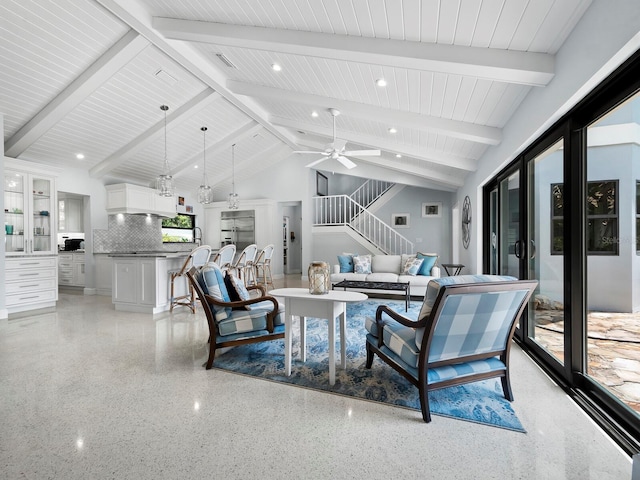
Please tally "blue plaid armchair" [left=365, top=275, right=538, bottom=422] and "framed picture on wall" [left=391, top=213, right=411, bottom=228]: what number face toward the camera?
1

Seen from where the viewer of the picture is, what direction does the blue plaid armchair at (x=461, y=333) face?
facing away from the viewer and to the left of the viewer

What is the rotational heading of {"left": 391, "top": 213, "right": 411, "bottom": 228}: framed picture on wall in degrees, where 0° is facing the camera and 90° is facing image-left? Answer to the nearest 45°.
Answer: approximately 0°

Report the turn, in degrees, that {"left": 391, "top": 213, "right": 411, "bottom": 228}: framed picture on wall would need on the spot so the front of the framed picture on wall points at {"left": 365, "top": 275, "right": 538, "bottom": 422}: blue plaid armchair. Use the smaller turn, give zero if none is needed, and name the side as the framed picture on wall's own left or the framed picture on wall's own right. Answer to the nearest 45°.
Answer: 0° — it already faces it

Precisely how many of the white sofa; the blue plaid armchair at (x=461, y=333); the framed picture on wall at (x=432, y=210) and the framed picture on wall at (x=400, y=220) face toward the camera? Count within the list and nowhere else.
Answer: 3

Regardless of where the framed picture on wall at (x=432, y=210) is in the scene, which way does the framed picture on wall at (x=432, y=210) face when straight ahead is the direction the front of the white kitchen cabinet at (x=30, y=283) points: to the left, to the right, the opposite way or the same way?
to the right

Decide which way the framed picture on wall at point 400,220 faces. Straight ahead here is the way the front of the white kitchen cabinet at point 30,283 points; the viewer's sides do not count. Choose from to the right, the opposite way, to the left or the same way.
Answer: to the right

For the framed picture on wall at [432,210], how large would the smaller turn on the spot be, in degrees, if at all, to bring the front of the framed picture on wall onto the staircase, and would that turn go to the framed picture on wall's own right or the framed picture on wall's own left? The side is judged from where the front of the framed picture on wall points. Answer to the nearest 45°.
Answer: approximately 90° to the framed picture on wall's own right

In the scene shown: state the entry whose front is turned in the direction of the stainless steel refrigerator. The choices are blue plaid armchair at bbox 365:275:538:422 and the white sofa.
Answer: the blue plaid armchair
